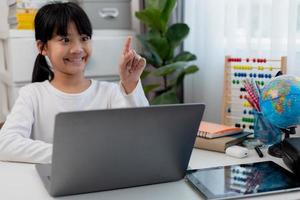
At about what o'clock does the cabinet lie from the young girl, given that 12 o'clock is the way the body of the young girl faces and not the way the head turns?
The cabinet is roughly at 7 o'clock from the young girl.

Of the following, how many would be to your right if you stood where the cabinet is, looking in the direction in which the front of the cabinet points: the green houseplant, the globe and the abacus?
0

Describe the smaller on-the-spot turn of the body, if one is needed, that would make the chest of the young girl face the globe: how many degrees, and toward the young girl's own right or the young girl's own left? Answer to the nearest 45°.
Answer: approximately 45° to the young girl's own left

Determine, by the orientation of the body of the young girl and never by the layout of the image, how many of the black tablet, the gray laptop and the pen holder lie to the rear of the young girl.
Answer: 0

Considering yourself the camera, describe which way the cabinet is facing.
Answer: facing the viewer

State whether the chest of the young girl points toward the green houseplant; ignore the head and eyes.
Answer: no

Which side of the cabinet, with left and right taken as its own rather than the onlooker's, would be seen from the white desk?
front

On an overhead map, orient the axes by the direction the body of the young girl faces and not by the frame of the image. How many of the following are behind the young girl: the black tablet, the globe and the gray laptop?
0

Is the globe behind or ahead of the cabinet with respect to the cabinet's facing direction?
ahead

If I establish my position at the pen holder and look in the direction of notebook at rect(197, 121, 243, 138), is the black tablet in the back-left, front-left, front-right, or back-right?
front-left

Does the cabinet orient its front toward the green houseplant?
no

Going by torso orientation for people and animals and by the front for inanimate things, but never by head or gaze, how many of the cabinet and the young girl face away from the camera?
0

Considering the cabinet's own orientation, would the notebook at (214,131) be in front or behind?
in front

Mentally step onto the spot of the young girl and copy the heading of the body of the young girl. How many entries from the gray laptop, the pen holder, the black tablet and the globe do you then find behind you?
0

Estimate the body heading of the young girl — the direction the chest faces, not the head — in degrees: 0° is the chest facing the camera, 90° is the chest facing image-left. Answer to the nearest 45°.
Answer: approximately 315°

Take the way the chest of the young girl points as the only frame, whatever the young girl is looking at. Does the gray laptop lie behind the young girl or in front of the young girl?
in front

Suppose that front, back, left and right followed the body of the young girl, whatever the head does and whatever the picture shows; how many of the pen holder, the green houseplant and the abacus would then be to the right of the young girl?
0
